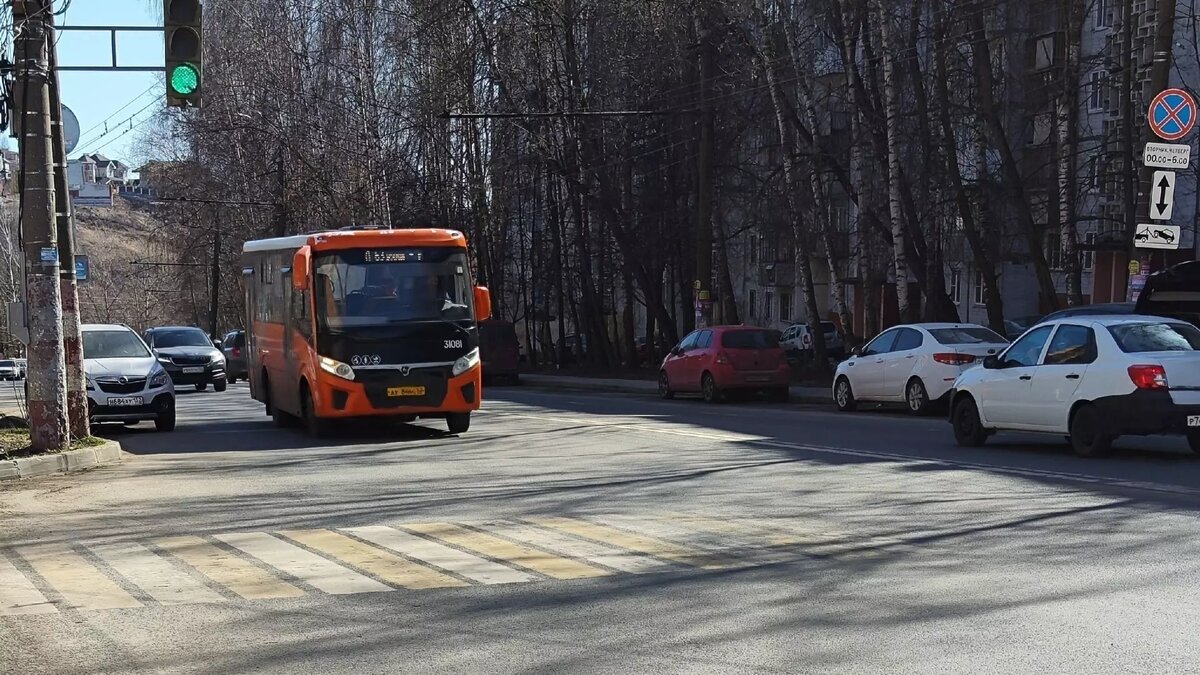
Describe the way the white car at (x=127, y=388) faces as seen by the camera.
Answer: facing the viewer

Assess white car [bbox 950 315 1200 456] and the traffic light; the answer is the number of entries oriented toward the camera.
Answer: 1

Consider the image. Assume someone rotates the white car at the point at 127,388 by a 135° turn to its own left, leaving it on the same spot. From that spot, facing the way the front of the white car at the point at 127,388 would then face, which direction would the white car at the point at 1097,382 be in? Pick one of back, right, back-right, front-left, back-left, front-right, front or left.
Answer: right

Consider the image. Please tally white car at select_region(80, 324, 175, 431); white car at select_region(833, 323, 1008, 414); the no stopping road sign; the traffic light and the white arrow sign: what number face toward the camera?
4

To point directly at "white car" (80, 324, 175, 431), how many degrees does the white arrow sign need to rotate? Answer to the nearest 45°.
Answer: approximately 90° to its right

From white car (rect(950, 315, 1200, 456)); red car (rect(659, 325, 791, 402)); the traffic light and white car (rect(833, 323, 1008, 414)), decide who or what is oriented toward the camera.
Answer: the traffic light

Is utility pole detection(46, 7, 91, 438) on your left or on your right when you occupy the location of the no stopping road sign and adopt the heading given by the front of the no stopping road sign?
on your right

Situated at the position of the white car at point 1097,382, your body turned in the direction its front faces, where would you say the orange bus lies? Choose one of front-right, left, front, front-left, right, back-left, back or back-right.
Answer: front-left

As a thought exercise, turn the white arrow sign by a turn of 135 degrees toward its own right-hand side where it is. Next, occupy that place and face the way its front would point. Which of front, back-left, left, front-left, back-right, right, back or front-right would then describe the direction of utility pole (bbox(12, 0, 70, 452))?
left

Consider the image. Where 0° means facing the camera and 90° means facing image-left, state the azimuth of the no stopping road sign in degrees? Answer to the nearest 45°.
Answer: approximately 0°

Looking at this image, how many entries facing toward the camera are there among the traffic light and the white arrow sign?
2

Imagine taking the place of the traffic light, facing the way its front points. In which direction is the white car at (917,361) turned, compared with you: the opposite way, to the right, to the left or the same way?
the opposite way

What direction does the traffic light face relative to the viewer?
toward the camera

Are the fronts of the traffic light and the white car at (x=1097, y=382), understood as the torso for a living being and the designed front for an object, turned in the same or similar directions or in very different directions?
very different directions
